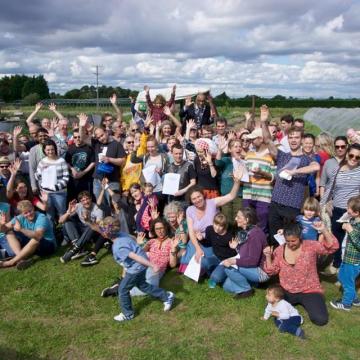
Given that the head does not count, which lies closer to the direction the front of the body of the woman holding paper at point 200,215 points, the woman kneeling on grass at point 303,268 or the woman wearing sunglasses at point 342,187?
the woman kneeling on grass

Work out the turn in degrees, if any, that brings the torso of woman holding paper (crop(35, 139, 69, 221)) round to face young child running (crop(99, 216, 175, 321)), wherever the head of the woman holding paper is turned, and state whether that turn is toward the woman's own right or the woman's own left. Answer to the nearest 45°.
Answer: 0° — they already face them

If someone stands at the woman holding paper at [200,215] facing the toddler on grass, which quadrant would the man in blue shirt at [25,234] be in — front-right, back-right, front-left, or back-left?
back-right
